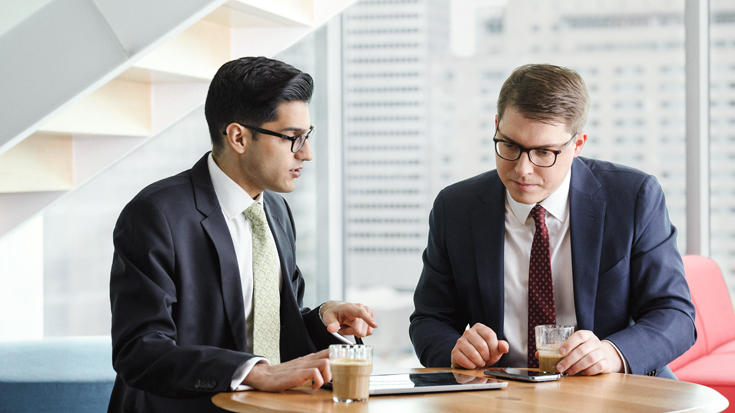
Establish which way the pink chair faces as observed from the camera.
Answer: facing the viewer and to the left of the viewer

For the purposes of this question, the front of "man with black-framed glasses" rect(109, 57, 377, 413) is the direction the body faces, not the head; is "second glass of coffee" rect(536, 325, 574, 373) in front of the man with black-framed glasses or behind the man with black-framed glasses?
in front

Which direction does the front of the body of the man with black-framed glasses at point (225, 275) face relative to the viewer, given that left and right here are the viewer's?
facing the viewer and to the right of the viewer

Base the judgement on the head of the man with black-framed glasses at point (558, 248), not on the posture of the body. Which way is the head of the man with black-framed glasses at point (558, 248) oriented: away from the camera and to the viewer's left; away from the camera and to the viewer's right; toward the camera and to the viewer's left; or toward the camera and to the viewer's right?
toward the camera and to the viewer's left

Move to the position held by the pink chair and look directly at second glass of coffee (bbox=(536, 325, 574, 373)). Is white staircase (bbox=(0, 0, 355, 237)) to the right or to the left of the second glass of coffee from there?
right

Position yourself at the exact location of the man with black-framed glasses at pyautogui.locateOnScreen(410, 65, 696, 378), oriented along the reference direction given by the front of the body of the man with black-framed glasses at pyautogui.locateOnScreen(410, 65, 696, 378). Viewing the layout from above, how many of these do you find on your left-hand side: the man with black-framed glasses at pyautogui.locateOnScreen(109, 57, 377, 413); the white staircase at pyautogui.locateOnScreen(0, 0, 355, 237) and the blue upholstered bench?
0

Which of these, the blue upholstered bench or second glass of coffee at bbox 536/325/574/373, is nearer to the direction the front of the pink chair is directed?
the blue upholstered bench

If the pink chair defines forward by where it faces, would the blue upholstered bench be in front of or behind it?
in front

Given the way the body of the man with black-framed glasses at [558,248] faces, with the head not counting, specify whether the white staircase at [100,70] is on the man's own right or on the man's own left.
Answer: on the man's own right

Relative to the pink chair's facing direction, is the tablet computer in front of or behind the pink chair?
in front

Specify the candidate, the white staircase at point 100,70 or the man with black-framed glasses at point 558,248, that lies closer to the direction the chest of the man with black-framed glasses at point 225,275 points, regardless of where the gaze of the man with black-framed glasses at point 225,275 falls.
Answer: the man with black-framed glasses

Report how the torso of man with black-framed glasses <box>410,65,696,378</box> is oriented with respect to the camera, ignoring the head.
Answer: toward the camera

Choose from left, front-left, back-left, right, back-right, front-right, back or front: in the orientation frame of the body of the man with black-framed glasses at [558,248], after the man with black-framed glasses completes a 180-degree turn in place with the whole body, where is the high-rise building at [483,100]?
front

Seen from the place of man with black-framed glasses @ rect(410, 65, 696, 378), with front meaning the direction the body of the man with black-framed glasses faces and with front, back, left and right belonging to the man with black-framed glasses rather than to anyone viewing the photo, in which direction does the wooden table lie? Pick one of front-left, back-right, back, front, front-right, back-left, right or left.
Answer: front

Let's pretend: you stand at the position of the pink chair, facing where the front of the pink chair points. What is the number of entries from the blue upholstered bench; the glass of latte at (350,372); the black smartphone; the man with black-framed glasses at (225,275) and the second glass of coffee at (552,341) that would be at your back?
0
